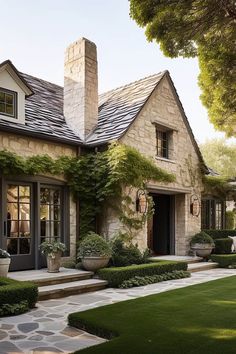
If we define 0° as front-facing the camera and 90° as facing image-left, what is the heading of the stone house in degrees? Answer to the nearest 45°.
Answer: approximately 315°

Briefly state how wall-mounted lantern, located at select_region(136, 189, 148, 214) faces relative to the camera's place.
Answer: facing the viewer and to the right of the viewer

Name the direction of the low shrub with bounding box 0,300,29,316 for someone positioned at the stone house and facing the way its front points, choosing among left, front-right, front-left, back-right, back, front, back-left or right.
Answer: front-right

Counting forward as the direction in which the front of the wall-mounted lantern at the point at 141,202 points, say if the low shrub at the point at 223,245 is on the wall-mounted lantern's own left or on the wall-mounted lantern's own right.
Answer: on the wall-mounted lantern's own left

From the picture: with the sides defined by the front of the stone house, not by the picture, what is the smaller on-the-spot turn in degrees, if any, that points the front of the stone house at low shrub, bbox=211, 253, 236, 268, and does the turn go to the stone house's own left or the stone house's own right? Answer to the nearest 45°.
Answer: approximately 45° to the stone house's own left

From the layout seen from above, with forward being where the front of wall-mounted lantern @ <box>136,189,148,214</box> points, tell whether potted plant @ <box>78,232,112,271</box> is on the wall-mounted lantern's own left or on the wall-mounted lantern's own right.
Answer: on the wall-mounted lantern's own right
